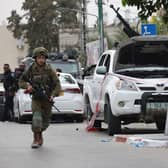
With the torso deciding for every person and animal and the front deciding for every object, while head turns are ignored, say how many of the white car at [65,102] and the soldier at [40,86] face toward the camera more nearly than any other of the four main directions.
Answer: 1

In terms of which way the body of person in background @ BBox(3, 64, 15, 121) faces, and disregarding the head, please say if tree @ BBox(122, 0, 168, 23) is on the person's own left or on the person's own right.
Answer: on the person's own left

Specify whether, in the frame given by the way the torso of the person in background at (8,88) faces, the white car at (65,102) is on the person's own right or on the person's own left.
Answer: on the person's own left

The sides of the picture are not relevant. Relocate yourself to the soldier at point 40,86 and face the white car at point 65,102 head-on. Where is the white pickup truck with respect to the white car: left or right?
right
